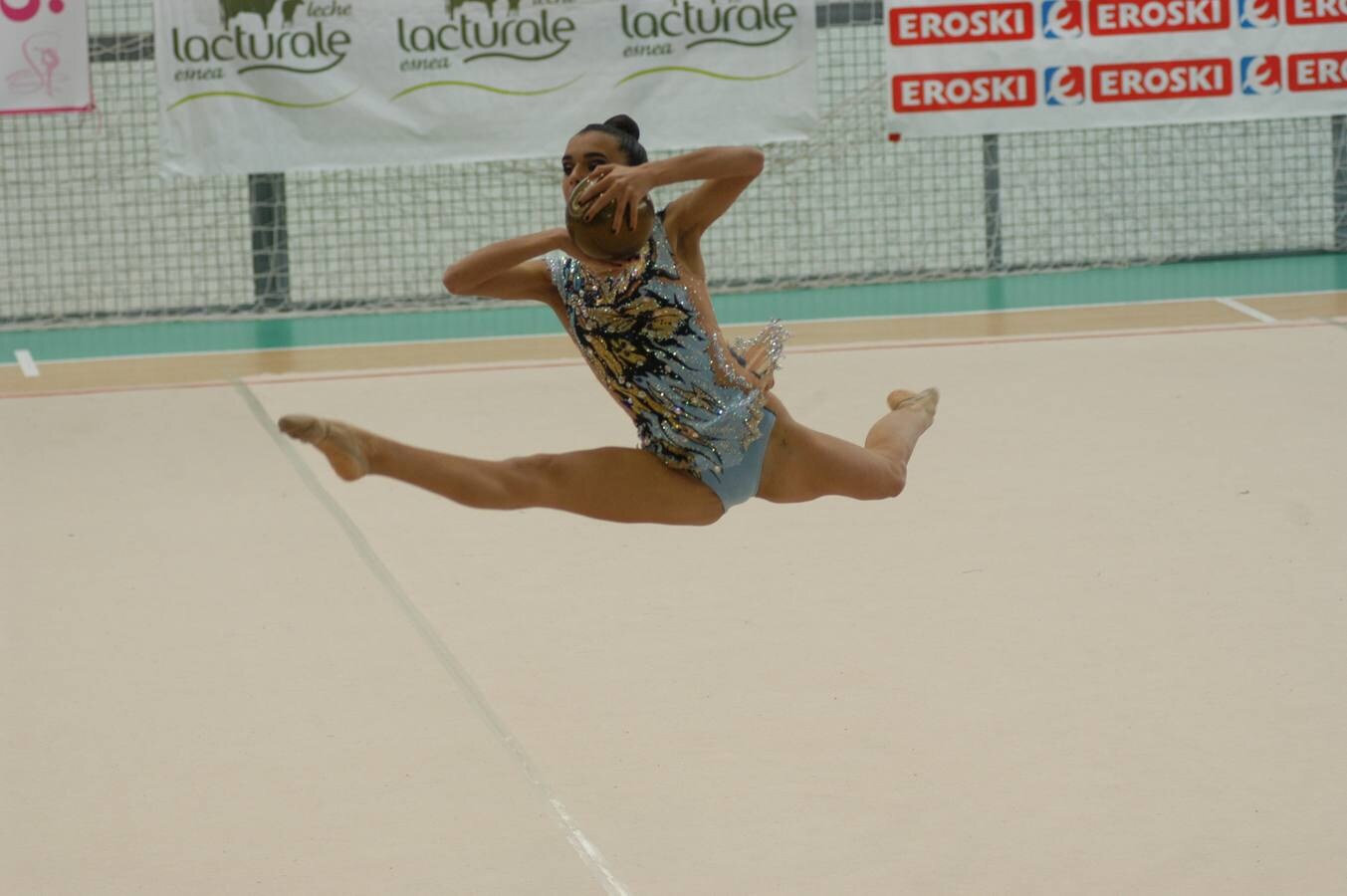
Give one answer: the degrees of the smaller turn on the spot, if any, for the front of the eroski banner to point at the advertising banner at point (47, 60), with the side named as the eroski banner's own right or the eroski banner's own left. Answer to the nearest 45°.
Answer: approximately 90° to the eroski banner's own right

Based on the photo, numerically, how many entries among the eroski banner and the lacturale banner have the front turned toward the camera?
2

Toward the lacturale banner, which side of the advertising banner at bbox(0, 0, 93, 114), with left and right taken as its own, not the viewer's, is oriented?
left

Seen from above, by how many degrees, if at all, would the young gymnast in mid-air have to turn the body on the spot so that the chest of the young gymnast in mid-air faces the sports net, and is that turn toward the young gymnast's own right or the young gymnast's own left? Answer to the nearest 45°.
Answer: approximately 135° to the young gymnast's own right

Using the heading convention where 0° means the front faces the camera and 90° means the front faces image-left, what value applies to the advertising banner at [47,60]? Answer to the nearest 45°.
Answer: approximately 0°

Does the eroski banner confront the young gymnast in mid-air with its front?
yes

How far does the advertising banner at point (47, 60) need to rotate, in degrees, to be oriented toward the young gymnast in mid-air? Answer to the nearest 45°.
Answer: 0° — it already faces them

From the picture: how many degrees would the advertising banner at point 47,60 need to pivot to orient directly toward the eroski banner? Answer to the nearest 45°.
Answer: approximately 90° to its left

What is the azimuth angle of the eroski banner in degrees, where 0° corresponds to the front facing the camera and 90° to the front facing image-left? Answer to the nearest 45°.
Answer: approximately 0°

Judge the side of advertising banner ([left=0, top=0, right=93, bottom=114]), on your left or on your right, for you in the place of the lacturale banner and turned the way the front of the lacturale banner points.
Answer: on your right
